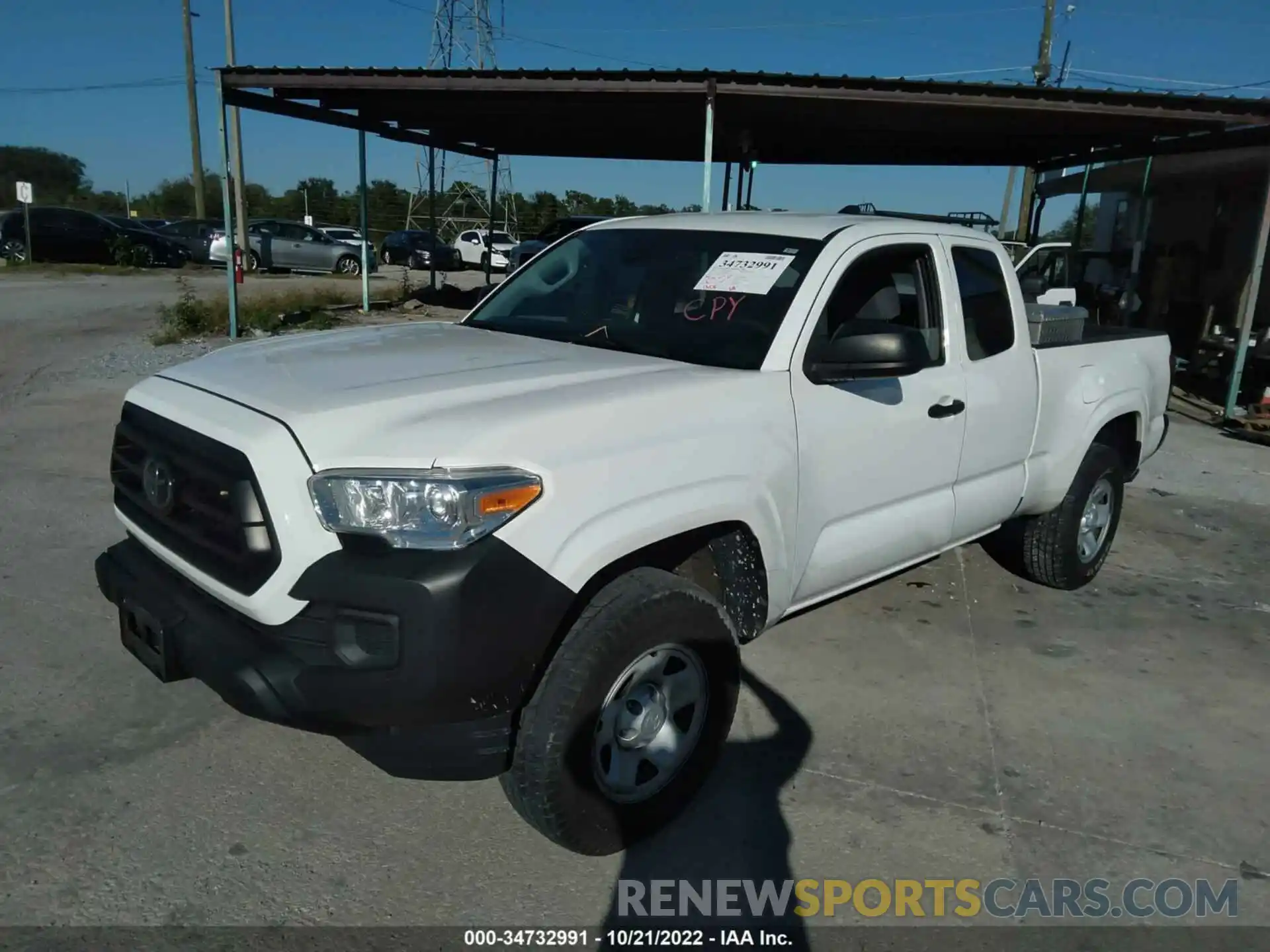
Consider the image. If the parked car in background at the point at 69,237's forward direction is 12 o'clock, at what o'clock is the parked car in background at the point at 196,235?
the parked car in background at the point at 196,235 is roughly at 11 o'clock from the parked car in background at the point at 69,237.

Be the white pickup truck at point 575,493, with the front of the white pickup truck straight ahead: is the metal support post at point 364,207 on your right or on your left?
on your right

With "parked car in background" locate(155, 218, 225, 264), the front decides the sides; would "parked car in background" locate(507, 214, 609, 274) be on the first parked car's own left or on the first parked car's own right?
on the first parked car's own left

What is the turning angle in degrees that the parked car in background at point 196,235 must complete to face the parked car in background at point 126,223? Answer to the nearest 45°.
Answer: approximately 180°

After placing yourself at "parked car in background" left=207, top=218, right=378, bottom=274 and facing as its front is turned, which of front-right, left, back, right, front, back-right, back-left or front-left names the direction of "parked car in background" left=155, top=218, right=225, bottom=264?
back-left

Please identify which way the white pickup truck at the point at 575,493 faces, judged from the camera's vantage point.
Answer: facing the viewer and to the left of the viewer

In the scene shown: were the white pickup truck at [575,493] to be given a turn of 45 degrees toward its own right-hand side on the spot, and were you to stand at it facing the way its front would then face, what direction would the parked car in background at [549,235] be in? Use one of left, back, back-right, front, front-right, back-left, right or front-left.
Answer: right

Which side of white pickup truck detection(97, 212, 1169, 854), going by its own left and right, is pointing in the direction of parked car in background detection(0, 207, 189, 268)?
right

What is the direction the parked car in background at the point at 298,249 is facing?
to the viewer's right

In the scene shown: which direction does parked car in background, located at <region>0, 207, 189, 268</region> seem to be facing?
to the viewer's right

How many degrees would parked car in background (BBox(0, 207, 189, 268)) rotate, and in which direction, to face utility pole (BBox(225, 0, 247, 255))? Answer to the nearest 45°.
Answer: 0° — it already faces it
